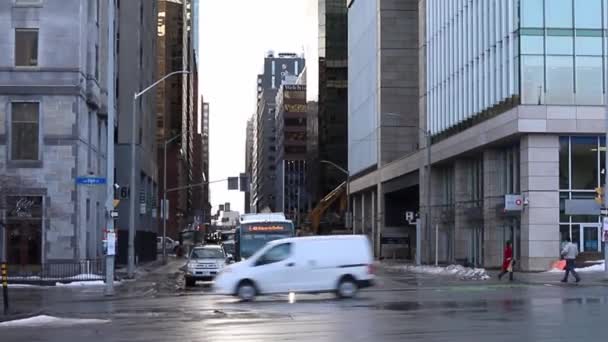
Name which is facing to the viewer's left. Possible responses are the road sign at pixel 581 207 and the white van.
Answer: the white van

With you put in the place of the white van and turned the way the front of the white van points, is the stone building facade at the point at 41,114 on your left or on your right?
on your right

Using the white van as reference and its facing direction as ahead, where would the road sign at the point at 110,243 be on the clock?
The road sign is roughly at 1 o'clock from the white van.

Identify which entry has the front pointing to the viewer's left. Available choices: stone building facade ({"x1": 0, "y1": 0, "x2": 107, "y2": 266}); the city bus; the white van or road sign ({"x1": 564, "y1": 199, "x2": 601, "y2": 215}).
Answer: the white van

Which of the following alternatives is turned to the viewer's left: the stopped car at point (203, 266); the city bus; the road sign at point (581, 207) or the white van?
the white van

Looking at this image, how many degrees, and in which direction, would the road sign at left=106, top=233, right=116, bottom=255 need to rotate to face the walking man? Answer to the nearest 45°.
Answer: approximately 90° to its left

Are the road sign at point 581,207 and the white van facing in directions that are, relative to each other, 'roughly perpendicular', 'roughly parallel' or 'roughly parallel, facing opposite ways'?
roughly perpendicular

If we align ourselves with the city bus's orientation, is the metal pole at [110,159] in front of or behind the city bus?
in front

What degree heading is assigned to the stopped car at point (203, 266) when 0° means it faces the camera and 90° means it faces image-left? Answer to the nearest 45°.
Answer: approximately 0°

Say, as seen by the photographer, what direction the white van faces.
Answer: facing to the left of the viewer

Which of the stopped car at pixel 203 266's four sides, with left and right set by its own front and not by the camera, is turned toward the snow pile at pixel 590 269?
left
